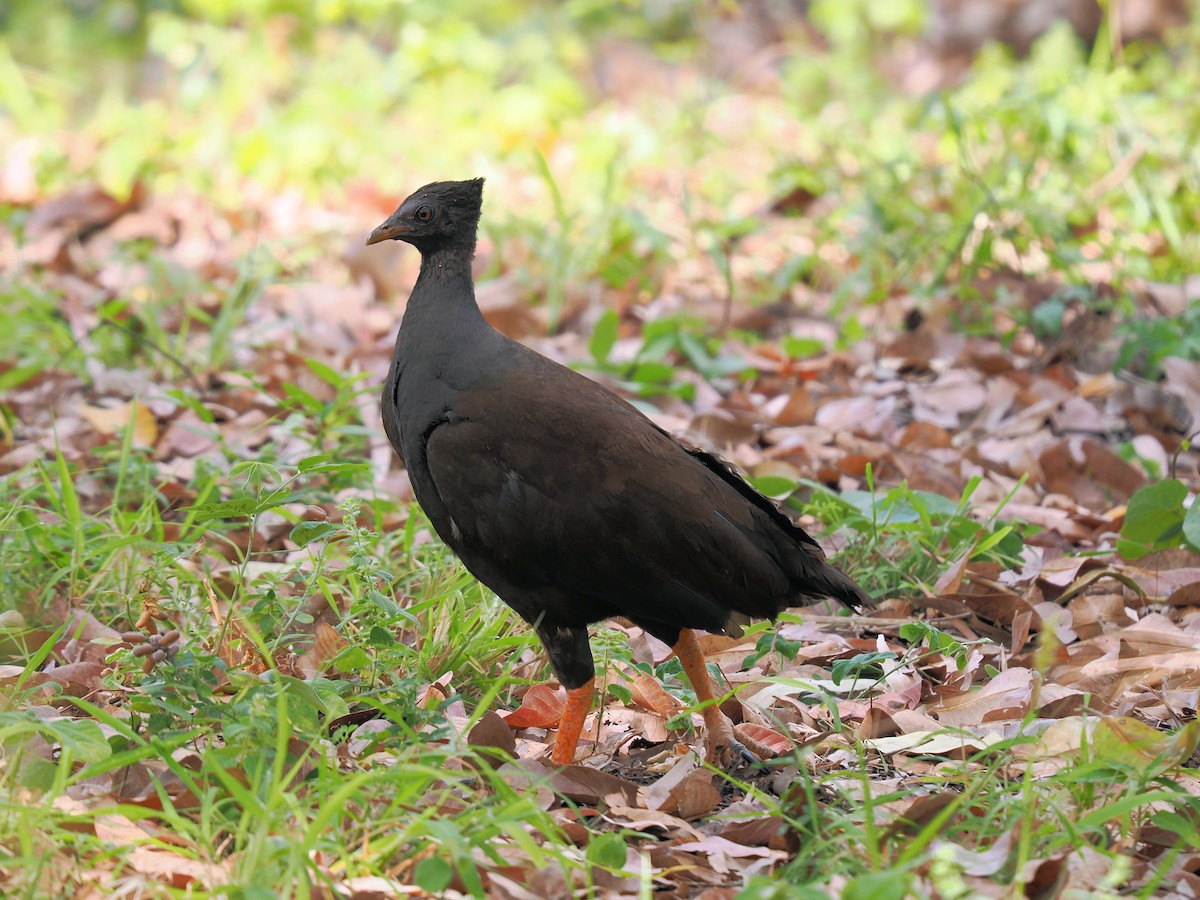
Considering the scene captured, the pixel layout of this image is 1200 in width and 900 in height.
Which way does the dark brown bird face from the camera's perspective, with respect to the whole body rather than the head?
to the viewer's left

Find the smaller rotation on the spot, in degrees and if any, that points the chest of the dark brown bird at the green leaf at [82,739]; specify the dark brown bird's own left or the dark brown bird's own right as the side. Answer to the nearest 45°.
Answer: approximately 45° to the dark brown bird's own left

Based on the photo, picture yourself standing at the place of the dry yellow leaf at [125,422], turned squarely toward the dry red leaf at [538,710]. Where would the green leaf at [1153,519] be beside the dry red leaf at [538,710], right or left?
left

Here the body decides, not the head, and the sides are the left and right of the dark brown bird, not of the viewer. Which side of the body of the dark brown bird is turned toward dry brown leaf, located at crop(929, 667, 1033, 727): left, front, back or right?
back

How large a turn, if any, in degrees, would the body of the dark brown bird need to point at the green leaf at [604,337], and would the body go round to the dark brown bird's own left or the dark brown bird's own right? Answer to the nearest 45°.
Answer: approximately 90° to the dark brown bird's own right

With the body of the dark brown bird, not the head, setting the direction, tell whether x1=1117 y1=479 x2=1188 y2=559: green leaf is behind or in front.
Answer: behind
